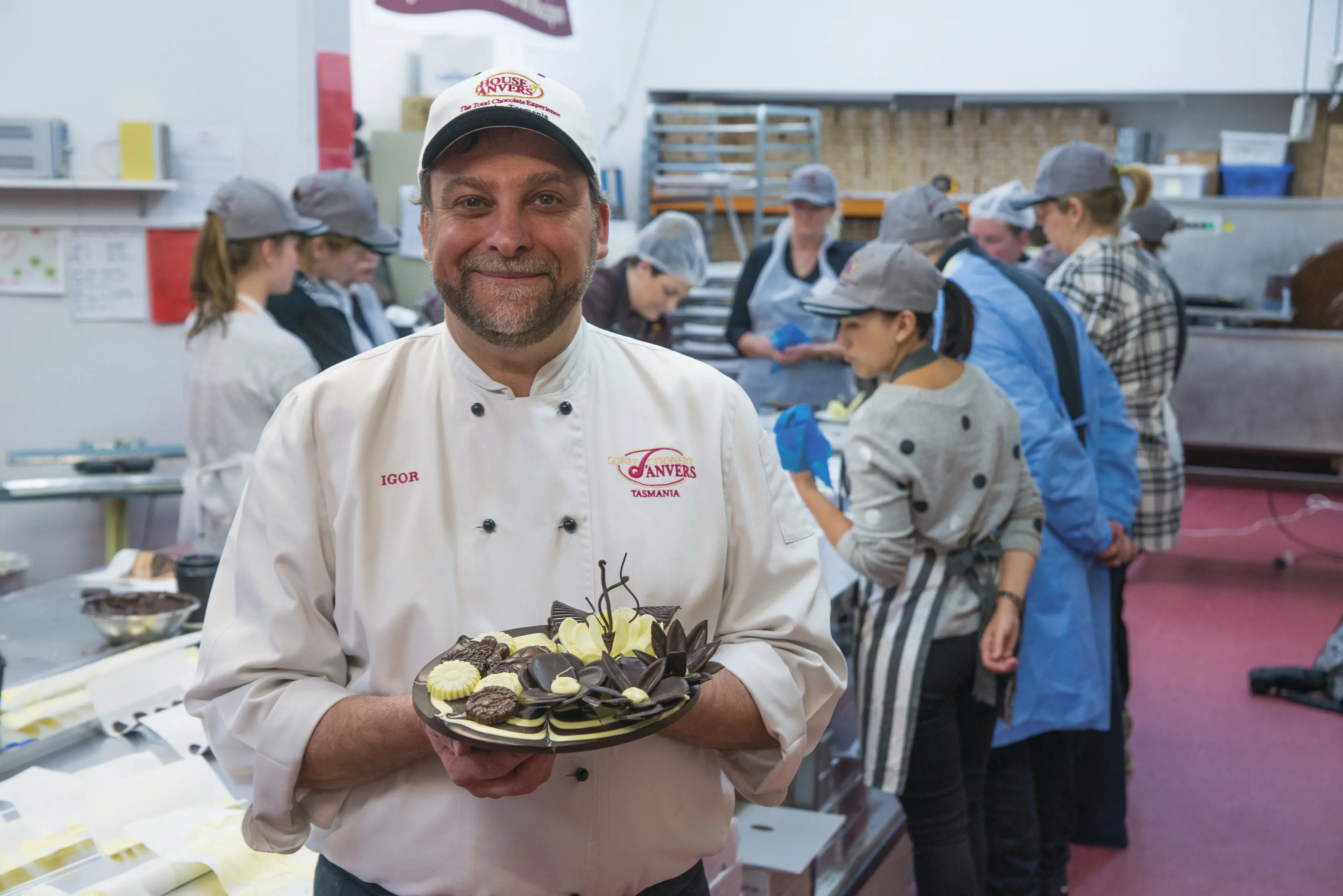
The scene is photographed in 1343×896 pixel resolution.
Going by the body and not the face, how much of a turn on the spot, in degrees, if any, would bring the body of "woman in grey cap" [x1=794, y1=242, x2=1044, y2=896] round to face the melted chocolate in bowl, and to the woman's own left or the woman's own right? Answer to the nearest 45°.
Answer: approximately 45° to the woman's own left

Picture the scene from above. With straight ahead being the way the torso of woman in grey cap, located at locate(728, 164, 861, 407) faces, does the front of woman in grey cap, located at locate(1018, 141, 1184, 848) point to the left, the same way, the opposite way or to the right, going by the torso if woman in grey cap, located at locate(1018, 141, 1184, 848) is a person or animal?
to the right

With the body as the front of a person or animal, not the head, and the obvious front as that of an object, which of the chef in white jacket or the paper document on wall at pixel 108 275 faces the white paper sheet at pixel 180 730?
the paper document on wall

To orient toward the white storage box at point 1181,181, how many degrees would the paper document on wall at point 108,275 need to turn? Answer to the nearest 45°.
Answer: approximately 90° to its left

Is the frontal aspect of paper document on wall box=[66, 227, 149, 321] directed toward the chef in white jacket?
yes

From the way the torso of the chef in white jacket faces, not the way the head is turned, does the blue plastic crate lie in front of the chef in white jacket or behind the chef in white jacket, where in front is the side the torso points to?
behind

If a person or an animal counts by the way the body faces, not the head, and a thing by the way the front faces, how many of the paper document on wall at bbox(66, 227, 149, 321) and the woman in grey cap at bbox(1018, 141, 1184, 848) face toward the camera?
1

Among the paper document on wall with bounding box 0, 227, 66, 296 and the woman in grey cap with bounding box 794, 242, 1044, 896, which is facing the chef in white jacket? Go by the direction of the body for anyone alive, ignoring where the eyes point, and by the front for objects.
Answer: the paper document on wall

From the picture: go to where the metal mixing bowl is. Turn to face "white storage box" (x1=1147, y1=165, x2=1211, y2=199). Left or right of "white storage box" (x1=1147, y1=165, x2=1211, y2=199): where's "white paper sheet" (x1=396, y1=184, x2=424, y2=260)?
left

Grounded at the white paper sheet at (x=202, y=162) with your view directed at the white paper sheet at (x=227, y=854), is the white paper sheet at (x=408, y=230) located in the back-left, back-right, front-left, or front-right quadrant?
back-left
